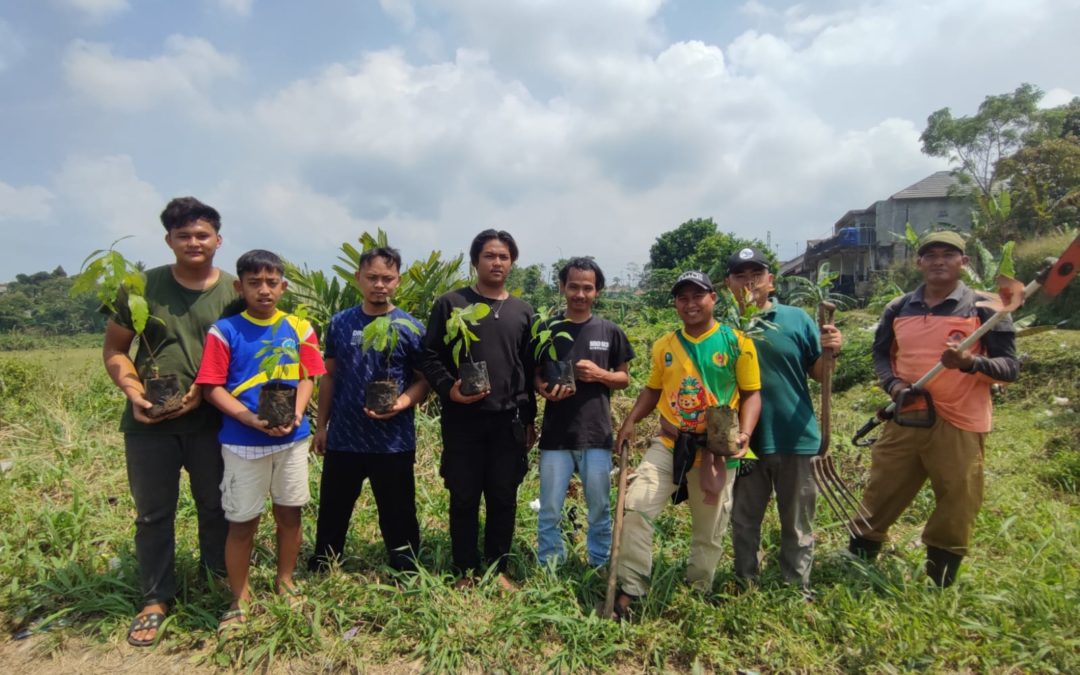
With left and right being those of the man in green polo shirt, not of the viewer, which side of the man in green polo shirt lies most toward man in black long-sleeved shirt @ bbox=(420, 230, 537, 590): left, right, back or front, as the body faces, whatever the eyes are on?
right

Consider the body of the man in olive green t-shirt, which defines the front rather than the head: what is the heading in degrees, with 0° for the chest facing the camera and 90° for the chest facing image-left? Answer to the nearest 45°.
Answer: approximately 0°

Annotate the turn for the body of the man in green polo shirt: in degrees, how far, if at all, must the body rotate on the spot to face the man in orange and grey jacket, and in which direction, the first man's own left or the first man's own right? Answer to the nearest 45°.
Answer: approximately 90° to the first man's own left

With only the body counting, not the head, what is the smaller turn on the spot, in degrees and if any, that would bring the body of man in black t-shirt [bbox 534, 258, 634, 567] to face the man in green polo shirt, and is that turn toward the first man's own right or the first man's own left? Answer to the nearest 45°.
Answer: approximately 90° to the first man's own left

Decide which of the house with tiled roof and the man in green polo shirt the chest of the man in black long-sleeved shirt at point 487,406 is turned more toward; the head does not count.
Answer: the man in green polo shirt

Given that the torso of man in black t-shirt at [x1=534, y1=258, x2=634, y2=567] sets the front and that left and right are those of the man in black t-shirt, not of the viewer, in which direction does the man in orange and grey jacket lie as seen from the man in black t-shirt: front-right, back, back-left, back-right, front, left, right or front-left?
left

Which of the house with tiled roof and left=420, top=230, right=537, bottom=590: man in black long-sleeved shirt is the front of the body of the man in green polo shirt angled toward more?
the man in black long-sleeved shirt

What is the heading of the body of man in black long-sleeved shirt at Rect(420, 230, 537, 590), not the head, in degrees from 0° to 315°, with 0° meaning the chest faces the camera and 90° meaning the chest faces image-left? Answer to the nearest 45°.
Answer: approximately 0°

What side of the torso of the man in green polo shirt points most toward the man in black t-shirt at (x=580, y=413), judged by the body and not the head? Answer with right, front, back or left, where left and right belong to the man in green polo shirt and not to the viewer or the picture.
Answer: right

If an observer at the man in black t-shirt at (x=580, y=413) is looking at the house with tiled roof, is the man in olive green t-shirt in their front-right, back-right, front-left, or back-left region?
back-left
